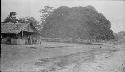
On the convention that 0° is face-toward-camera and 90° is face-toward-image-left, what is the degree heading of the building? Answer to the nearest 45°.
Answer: approximately 0°
